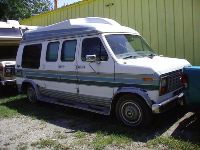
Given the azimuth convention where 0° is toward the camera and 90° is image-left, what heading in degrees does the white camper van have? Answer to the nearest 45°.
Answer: approximately 315°

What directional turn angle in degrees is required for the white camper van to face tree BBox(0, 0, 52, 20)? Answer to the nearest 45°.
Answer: approximately 135° to its left

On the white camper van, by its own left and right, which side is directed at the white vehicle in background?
back

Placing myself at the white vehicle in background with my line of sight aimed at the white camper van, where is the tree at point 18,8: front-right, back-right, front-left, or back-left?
back-left
